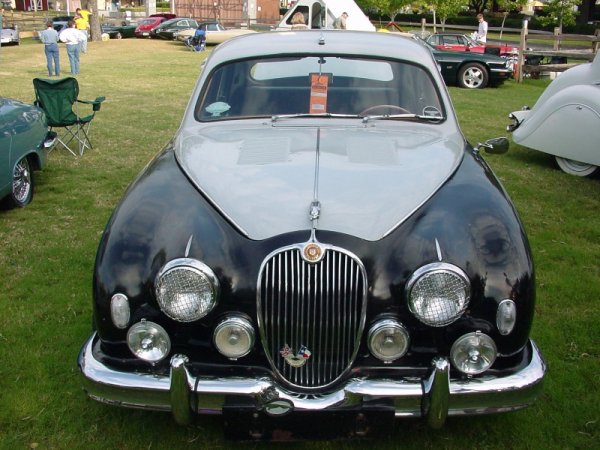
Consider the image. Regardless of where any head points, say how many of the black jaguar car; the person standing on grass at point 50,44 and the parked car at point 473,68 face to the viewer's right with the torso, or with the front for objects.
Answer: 1

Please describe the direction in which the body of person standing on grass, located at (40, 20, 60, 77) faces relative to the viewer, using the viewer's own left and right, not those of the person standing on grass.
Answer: facing away from the viewer

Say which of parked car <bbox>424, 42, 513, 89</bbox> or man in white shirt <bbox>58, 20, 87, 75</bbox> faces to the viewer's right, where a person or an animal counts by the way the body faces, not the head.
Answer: the parked car

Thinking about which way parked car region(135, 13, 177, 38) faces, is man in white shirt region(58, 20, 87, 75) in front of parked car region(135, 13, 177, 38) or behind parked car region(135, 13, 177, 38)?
in front

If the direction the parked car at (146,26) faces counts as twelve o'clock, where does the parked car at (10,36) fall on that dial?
the parked car at (10,36) is roughly at 12 o'clock from the parked car at (146,26).

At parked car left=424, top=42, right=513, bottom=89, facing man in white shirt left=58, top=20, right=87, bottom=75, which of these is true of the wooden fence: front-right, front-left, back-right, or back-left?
back-right

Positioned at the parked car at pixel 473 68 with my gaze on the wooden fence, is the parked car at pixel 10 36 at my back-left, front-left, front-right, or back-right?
back-left

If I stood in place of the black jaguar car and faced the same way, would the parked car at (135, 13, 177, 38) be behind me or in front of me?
behind

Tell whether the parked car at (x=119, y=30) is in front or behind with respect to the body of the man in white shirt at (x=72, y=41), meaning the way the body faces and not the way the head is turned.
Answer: in front

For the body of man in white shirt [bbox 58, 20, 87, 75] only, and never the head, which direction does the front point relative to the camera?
away from the camera
